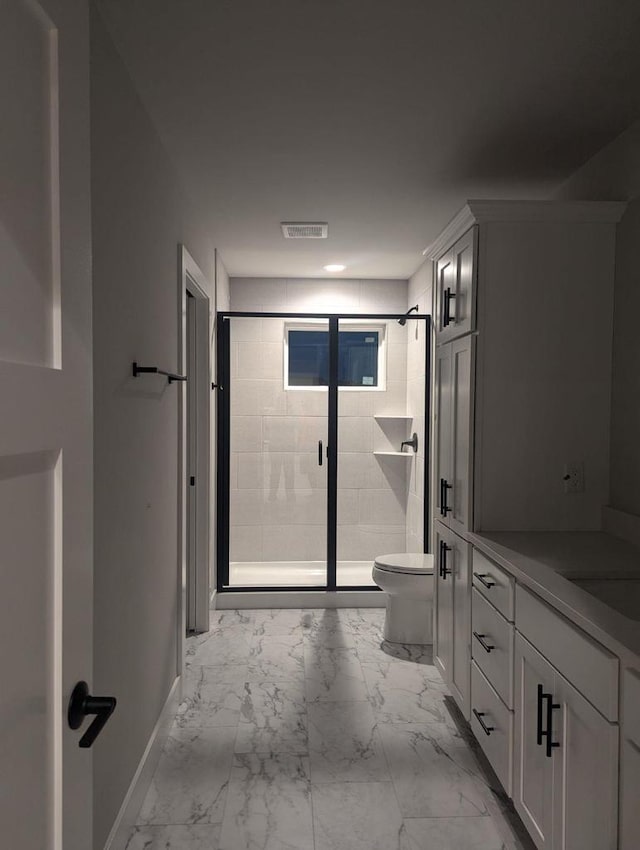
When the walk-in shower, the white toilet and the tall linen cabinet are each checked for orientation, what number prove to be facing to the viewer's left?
2

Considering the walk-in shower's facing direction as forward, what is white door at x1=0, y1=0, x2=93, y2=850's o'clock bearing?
The white door is roughly at 12 o'clock from the walk-in shower.

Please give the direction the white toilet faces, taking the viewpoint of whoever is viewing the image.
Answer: facing to the left of the viewer

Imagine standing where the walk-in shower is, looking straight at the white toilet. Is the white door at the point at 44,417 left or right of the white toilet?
right

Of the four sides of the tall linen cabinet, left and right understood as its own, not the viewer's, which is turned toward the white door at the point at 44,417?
left

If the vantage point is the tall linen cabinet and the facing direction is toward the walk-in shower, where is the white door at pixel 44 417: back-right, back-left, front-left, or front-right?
back-left

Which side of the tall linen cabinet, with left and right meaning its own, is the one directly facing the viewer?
left

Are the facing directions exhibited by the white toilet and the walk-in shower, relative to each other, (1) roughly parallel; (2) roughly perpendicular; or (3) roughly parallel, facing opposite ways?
roughly perpendicular
